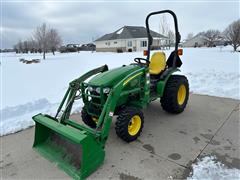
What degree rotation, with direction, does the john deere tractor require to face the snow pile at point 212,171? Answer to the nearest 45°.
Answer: approximately 90° to its left

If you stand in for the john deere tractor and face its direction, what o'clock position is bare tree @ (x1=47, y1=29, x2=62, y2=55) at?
The bare tree is roughly at 4 o'clock from the john deere tractor.

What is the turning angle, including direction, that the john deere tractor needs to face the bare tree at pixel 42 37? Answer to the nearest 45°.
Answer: approximately 135° to its right

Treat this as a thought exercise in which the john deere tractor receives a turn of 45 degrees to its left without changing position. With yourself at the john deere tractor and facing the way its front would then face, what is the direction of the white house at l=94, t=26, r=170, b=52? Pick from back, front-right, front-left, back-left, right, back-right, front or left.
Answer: back

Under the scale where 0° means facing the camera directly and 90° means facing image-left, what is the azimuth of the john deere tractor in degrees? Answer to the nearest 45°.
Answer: approximately 45°

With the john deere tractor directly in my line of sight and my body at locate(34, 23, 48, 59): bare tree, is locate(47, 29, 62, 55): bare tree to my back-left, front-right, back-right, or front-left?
back-left
